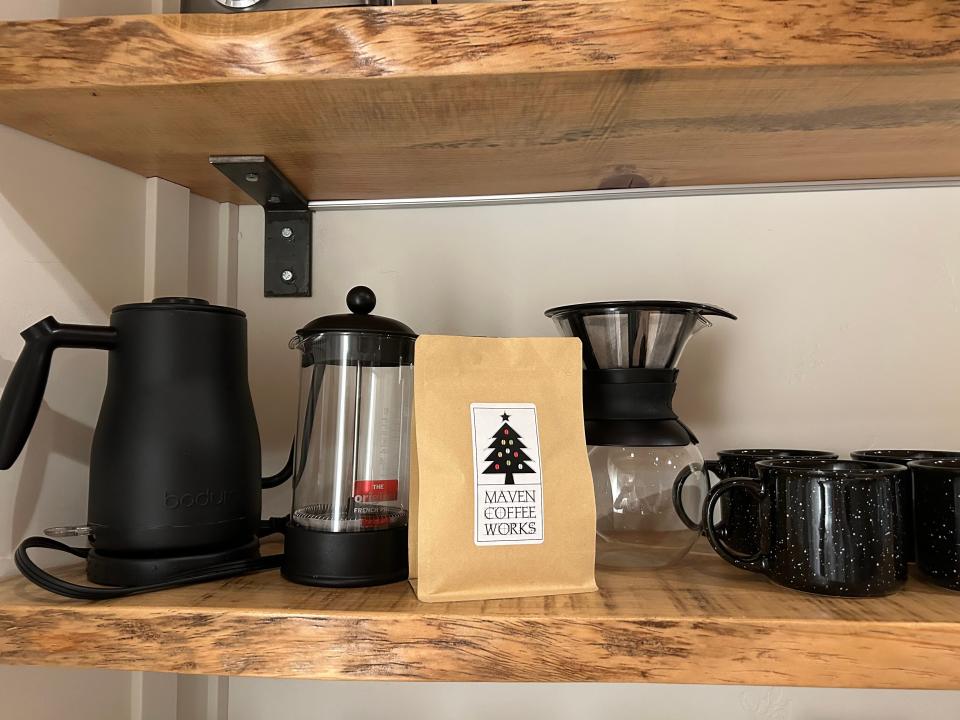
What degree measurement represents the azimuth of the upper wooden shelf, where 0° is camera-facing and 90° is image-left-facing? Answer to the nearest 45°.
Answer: approximately 0°

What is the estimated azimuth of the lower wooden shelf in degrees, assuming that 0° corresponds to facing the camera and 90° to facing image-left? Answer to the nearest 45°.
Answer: approximately 0°

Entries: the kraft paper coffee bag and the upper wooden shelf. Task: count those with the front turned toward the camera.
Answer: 2

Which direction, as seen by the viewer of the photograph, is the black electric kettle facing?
facing to the right of the viewer
